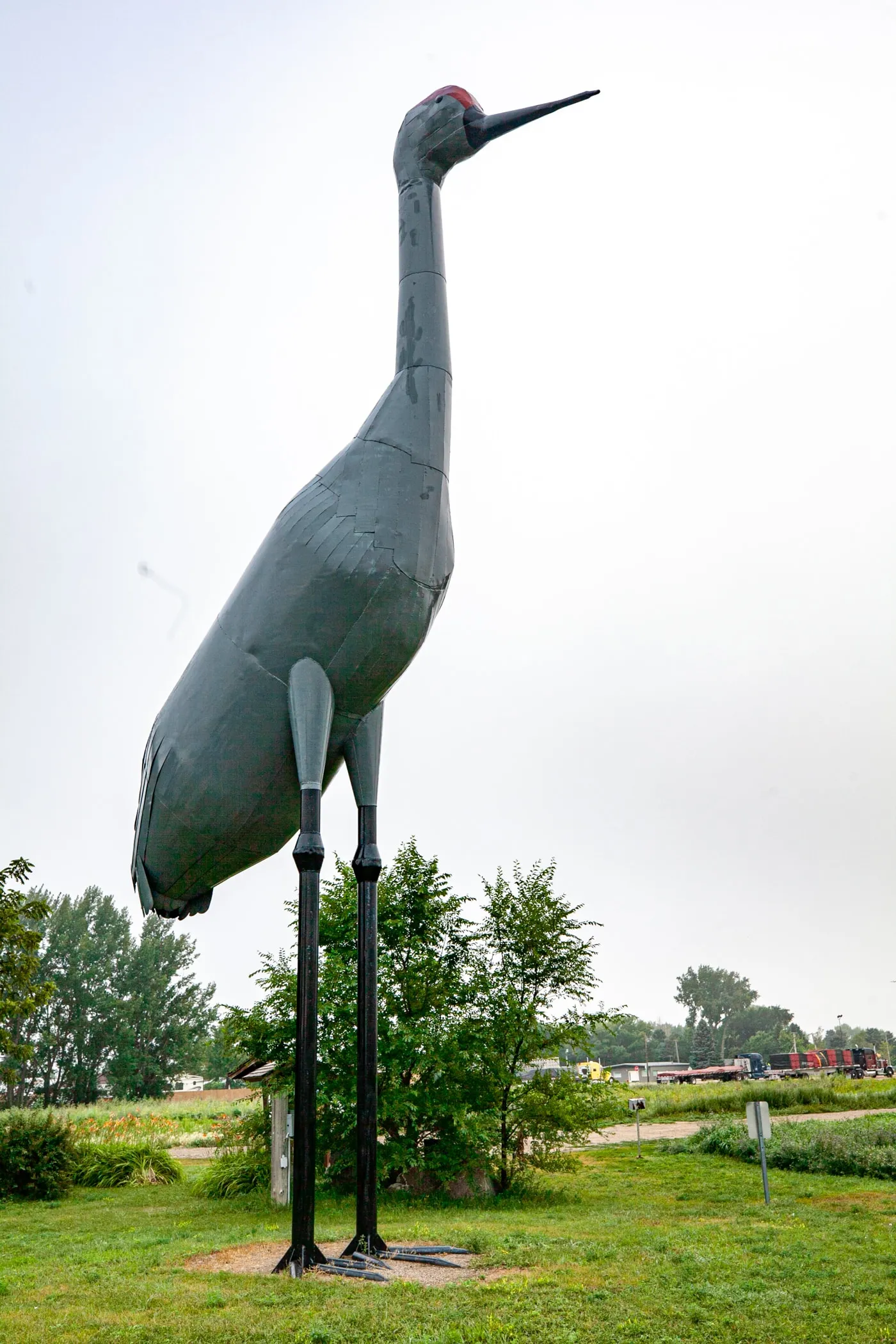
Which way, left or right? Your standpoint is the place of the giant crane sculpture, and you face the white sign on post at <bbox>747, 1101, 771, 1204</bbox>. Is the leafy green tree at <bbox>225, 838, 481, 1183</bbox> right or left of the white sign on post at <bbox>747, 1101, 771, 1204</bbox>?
left

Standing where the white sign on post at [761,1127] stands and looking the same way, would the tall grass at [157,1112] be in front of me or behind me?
in front

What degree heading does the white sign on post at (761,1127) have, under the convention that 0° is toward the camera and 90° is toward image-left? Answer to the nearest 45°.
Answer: approximately 180°

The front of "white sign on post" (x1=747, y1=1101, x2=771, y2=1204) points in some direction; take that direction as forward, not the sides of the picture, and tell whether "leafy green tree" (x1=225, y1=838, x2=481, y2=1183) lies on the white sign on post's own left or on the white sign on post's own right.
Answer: on the white sign on post's own left

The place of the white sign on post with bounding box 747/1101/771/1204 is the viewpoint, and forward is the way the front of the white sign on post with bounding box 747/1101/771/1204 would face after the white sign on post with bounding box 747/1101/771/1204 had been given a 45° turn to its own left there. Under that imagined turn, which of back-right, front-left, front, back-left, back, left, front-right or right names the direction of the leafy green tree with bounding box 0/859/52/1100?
front-left

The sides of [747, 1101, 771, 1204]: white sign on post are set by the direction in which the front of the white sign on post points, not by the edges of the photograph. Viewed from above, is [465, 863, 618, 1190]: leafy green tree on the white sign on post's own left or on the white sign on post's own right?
on the white sign on post's own left

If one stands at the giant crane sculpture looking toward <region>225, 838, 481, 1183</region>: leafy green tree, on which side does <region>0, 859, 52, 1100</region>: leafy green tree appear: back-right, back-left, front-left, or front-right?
front-left

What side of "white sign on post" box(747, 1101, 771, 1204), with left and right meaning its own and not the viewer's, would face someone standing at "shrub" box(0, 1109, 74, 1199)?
left

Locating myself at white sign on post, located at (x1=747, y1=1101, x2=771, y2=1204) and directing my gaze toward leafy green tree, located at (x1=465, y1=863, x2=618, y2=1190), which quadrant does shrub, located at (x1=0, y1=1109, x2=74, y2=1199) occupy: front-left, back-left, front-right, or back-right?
front-left

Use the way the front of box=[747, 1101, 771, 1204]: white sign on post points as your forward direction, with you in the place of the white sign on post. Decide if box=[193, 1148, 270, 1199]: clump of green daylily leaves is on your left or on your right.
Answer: on your left

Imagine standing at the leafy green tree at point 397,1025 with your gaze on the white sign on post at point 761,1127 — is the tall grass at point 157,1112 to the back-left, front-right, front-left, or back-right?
back-left

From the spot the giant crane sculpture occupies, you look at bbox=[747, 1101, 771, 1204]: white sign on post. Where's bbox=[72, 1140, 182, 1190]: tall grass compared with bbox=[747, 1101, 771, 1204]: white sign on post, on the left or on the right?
left

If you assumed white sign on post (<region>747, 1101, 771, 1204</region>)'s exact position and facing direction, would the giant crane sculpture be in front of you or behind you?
behind
